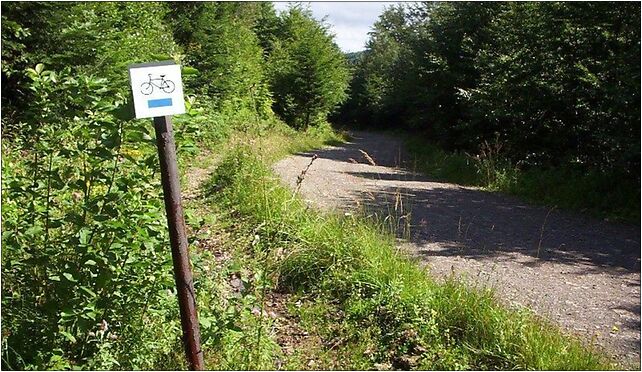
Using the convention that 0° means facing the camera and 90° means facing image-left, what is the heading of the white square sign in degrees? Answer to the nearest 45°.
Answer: approximately 0°

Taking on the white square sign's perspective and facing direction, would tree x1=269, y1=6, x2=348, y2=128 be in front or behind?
behind
